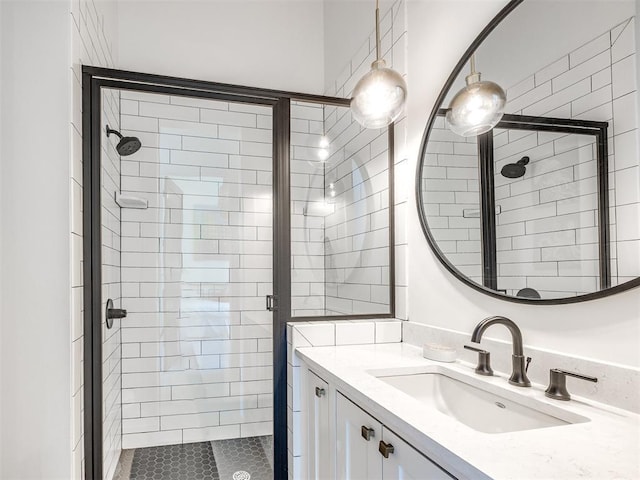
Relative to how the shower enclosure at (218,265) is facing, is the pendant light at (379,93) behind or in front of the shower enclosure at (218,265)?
in front

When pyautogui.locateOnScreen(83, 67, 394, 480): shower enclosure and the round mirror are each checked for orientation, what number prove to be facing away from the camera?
0

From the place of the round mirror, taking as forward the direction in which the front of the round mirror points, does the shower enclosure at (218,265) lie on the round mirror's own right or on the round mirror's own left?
on the round mirror's own right

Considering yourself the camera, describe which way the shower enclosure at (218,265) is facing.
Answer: facing the viewer

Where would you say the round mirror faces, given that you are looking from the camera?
facing the viewer and to the left of the viewer

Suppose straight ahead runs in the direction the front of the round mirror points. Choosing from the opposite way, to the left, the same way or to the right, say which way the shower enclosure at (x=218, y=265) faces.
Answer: to the left
